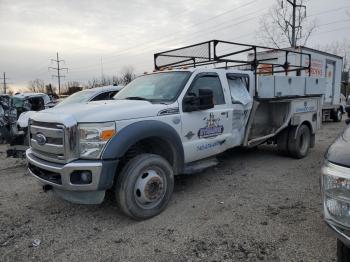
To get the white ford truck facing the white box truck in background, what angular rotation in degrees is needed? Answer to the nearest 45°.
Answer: approximately 180°

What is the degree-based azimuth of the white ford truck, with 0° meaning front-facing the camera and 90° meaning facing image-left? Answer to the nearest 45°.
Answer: approximately 45°
